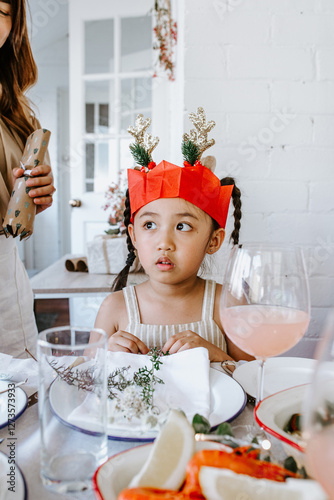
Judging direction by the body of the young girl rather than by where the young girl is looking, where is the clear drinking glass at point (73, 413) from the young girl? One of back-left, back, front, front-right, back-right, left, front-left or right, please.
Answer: front

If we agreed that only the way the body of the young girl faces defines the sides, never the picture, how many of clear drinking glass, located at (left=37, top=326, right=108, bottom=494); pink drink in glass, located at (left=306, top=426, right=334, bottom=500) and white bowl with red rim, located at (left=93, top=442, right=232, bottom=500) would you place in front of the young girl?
3

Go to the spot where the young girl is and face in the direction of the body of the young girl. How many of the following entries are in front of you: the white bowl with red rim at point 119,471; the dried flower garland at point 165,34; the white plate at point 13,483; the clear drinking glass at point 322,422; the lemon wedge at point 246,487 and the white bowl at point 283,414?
5

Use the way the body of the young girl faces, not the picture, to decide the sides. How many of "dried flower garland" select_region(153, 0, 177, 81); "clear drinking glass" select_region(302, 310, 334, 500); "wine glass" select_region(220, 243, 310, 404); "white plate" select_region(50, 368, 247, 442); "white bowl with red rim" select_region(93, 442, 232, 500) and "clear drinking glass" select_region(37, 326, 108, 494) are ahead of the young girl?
5

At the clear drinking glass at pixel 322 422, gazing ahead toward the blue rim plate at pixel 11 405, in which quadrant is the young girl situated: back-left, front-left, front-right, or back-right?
front-right

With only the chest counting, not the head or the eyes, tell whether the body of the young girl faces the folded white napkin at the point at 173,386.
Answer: yes

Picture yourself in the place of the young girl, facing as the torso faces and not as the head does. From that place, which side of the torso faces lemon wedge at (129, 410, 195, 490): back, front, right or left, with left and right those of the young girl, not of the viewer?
front

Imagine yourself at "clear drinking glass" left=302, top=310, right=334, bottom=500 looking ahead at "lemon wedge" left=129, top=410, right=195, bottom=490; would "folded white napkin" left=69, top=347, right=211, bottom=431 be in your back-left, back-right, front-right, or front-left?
front-right

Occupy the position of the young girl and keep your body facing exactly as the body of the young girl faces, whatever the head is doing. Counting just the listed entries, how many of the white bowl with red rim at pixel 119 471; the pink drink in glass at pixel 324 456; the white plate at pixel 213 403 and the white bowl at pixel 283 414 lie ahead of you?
4

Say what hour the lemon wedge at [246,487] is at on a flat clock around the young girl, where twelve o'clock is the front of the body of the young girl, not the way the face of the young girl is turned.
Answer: The lemon wedge is roughly at 12 o'clock from the young girl.

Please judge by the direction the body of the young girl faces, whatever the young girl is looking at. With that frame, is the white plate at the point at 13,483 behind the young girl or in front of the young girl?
in front

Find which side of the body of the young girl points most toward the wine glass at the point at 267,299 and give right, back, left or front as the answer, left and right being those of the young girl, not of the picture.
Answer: front

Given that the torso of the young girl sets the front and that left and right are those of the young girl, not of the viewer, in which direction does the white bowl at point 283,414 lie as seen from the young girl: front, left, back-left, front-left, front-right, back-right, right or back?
front

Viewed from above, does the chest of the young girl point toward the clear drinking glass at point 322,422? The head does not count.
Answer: yes

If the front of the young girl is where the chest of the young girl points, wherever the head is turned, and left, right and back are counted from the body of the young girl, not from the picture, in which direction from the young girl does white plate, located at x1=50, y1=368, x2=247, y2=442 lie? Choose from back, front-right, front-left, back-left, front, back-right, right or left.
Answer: front

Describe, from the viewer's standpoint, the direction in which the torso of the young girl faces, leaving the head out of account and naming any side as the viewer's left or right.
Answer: facing the viewer
